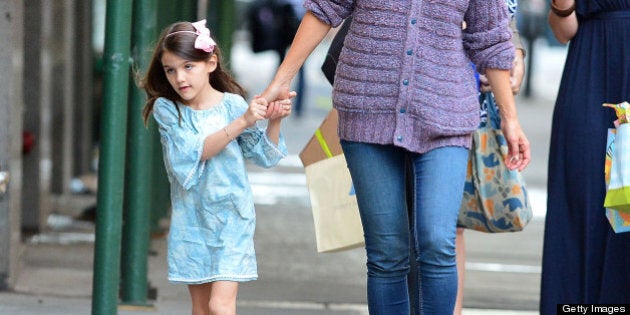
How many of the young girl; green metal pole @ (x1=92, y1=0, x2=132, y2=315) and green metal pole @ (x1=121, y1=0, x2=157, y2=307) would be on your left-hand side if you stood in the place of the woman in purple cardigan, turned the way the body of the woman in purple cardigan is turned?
0

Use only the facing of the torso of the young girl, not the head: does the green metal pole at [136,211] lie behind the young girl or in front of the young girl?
behind

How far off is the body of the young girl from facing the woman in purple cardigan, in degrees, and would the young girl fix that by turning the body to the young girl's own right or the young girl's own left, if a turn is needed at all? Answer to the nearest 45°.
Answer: approximately 90° to the young girl's own left

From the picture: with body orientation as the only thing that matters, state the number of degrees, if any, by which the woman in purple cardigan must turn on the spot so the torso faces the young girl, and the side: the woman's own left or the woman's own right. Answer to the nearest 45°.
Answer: approximately 90° to the woman's own right

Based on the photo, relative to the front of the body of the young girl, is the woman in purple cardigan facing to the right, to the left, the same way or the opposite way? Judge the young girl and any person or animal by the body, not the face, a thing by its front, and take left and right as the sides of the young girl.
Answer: the same way

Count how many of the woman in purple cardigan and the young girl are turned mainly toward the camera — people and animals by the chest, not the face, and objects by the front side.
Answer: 2

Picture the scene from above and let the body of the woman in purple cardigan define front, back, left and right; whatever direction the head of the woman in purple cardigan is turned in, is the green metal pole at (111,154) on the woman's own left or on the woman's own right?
on the woman's own right

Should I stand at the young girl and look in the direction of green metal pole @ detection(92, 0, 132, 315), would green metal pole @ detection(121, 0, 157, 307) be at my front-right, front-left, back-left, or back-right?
front-right

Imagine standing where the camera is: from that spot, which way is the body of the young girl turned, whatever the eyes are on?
toward the camera

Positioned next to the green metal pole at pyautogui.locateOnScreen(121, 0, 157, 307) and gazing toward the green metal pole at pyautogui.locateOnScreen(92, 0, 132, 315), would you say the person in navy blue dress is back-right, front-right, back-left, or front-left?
front-left
